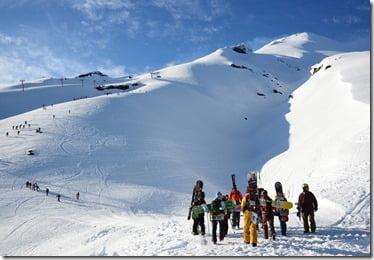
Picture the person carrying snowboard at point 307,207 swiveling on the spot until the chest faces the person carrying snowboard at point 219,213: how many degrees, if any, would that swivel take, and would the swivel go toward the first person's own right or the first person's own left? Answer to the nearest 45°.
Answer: approximately 135° to the first person's own left

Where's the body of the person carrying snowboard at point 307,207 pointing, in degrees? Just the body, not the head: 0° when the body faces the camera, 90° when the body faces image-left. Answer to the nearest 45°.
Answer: approximately 180°

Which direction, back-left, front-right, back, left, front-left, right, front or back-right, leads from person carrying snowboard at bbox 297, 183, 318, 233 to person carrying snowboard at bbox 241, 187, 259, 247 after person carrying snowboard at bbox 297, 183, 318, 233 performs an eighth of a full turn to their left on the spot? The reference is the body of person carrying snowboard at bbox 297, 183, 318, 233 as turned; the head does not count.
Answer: left

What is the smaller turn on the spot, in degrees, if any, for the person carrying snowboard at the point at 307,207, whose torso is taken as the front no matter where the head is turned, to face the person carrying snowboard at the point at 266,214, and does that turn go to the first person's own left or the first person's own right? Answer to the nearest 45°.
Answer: approximately 135° to the first person's own left
